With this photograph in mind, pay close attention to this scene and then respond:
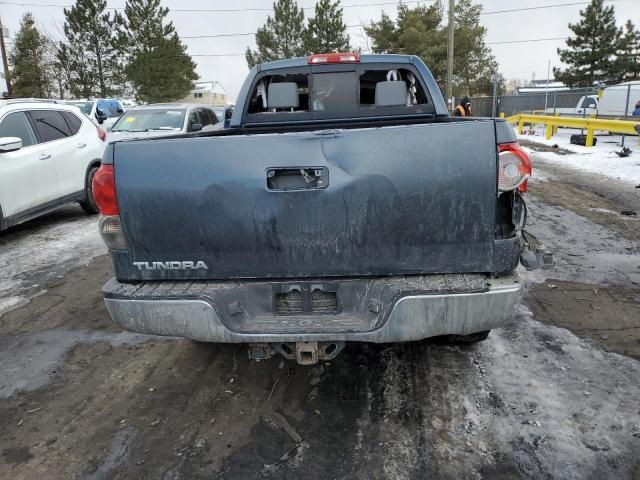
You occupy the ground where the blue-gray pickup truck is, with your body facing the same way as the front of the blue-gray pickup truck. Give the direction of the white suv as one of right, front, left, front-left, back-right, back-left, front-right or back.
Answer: front-left

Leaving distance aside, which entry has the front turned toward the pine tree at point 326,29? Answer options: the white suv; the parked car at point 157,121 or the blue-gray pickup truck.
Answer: the blue-gray pickup truck

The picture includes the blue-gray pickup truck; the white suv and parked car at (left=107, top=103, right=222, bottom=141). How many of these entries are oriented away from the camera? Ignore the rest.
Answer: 1

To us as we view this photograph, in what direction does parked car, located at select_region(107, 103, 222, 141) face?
facing the viewer and to the left of the viewer

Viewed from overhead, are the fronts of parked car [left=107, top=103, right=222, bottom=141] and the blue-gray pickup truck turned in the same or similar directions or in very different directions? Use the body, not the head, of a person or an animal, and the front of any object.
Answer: very different directions

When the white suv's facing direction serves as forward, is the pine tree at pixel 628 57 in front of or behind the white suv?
behind

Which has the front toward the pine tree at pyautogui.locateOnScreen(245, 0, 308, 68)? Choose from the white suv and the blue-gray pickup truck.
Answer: the blue-gray pickup truck

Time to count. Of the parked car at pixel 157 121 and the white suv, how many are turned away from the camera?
0

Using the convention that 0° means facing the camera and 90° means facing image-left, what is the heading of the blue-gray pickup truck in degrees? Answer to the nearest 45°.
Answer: approximately 180°

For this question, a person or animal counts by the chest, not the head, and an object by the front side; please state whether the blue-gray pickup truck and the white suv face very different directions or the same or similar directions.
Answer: very different directions

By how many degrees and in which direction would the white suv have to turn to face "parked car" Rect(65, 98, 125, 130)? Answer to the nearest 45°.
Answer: approximately 135° to its right

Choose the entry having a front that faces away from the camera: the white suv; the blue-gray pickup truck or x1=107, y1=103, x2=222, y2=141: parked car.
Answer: the blue-gray pickup truck

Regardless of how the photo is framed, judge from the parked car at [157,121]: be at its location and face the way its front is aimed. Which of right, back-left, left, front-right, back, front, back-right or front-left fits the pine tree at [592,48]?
back

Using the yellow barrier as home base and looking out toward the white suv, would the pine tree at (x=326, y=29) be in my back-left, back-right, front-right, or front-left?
back-right

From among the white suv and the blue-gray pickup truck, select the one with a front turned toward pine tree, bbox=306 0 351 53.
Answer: the blue-gray pickup truck

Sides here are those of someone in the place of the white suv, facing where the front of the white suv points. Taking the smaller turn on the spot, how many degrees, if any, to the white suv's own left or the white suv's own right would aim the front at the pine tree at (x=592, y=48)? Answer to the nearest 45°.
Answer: approximately 180°

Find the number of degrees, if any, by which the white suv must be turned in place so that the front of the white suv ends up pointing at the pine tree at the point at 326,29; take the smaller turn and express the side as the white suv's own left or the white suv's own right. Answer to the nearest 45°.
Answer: approximately 180°

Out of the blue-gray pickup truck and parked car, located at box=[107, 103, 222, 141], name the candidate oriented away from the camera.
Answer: the blue-gray pickup truck

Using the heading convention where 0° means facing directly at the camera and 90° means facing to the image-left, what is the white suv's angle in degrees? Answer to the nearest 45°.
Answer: approximately 45°
